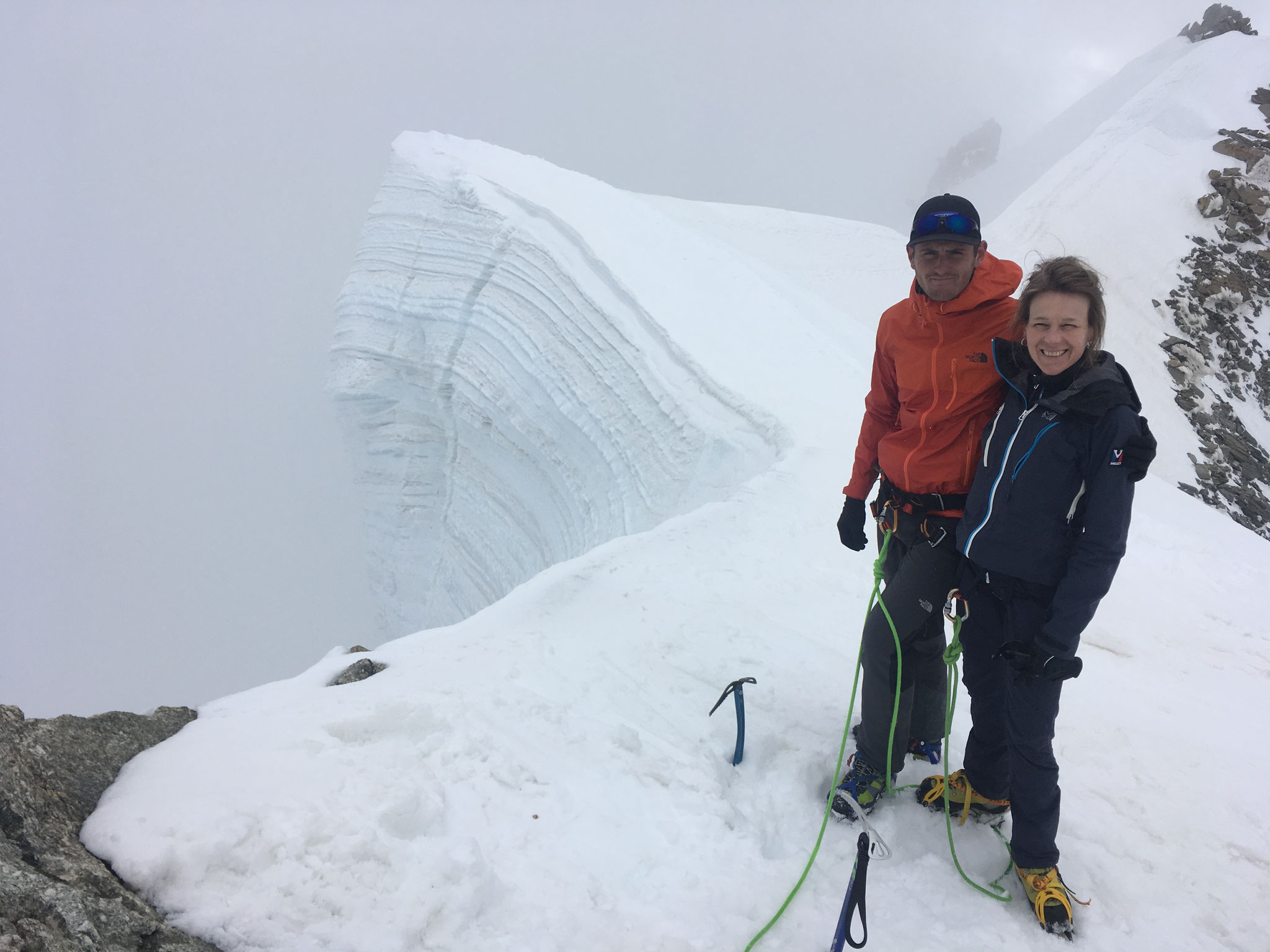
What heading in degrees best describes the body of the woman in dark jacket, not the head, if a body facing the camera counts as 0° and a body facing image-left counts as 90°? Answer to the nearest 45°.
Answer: approximately 45°

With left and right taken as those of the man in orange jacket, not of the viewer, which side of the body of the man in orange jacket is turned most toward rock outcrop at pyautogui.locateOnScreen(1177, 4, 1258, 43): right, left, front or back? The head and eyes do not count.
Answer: back

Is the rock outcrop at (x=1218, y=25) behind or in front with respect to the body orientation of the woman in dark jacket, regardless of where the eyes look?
behind

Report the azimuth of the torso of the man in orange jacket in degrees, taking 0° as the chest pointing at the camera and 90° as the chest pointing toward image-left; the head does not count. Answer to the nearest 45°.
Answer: approximately 0°
